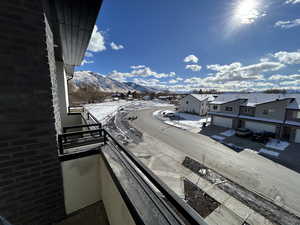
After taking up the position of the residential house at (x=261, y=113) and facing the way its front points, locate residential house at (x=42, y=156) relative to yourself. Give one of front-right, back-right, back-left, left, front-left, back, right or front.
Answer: front-left

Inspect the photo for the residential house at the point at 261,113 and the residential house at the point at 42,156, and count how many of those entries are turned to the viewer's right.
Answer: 1

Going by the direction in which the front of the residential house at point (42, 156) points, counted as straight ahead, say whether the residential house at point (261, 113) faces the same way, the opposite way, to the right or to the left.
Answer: the opposite way

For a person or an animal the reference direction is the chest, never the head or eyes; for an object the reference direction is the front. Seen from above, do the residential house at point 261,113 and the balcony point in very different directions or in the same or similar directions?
very different directions

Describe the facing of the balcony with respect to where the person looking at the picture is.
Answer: facing to the right of the viewer

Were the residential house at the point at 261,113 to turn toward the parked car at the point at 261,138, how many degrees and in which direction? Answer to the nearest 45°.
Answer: approximately 45° to its left

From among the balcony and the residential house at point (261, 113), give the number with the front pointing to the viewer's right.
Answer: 1

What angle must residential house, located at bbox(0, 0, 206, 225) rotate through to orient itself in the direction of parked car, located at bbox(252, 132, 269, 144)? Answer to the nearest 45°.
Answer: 0° — it already faces it

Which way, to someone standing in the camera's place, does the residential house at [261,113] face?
facing the viewer and to the left of the viewer

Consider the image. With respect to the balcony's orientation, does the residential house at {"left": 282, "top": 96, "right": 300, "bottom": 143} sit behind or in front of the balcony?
in front

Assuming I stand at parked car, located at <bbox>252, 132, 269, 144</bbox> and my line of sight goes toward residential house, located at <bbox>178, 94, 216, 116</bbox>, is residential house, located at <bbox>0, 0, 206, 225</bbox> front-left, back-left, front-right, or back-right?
back-left

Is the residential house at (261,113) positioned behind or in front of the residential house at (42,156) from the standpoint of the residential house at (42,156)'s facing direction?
in front
